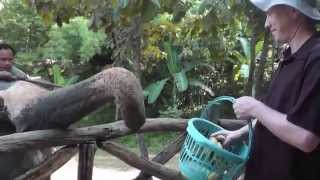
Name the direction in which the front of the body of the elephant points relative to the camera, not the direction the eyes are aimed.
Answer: to the viewer's right

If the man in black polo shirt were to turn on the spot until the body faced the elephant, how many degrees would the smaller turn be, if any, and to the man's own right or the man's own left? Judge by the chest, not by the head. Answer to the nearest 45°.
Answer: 0° — they already face it

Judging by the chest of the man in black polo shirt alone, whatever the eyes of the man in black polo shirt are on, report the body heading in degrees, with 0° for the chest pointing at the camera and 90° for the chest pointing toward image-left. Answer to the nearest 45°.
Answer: approximately 90°

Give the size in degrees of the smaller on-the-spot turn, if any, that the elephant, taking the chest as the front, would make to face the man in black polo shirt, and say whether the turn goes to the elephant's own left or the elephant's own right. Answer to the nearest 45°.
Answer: approximately 45° to the elephant's own right
